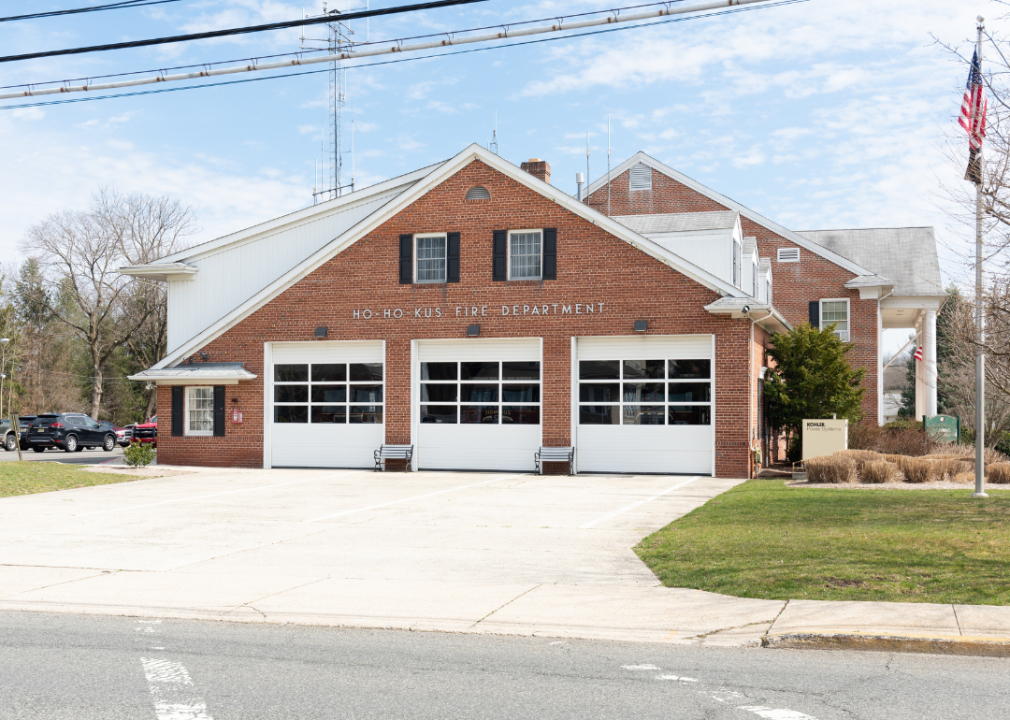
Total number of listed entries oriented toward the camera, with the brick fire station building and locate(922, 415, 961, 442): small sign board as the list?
2

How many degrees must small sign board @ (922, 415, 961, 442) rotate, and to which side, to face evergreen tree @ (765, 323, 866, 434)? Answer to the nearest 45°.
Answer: approximately 45° to its right

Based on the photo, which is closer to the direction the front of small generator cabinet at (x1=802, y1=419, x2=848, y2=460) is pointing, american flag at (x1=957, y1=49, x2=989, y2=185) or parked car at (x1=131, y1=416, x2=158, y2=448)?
the american flag

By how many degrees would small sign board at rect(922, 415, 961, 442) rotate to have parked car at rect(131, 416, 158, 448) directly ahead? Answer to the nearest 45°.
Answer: approximately 90° to its right

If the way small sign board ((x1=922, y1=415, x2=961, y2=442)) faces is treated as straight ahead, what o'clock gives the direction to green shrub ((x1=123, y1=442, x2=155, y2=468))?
The green shrub is roughly at 2 o'clock from the small sign board.

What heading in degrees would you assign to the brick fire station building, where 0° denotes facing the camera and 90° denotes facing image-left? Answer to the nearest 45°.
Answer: approximately 0°
